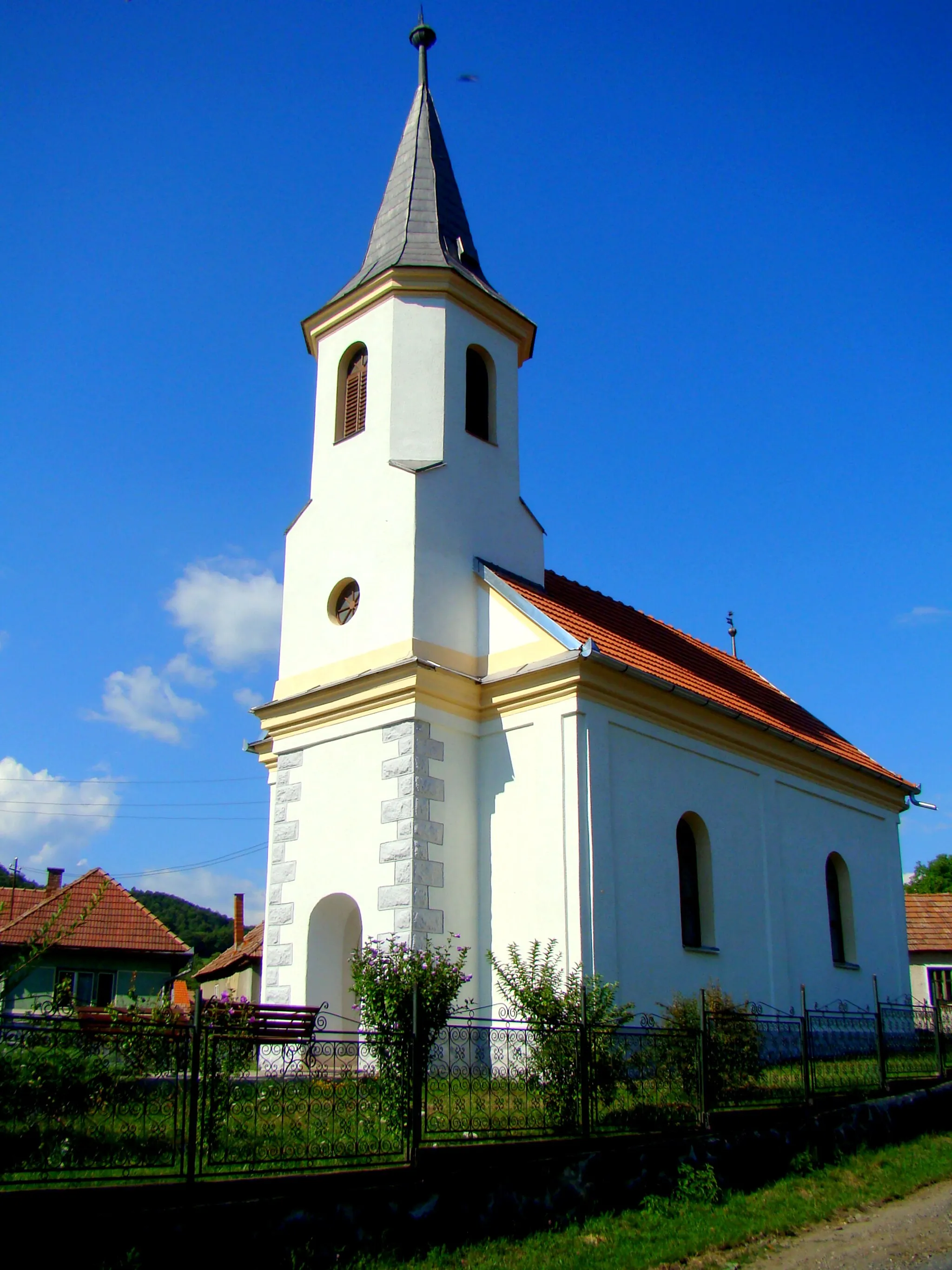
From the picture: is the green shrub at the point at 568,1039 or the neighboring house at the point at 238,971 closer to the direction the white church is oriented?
the green shrub

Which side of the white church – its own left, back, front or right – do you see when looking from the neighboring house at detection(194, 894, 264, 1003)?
right

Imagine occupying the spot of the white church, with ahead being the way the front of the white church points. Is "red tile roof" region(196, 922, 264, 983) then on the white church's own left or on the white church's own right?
on the white church's own right

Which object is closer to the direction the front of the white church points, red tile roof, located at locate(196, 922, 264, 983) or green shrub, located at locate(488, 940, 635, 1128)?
the green shrub

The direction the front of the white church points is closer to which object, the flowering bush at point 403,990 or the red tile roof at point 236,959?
the flowering bush

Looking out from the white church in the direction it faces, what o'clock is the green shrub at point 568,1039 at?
The green shrub is roughly at 10 o'clock from the white church.

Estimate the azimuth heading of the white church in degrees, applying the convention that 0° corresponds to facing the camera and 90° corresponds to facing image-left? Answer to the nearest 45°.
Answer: approximately 45°

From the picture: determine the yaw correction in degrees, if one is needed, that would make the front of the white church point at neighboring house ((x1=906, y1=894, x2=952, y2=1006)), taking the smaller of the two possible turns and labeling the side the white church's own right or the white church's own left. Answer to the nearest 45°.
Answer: approximately 180°

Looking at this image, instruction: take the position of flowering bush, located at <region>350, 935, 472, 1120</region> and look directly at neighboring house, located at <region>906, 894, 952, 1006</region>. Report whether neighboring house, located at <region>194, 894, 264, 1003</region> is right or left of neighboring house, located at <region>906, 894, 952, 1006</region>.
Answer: left
